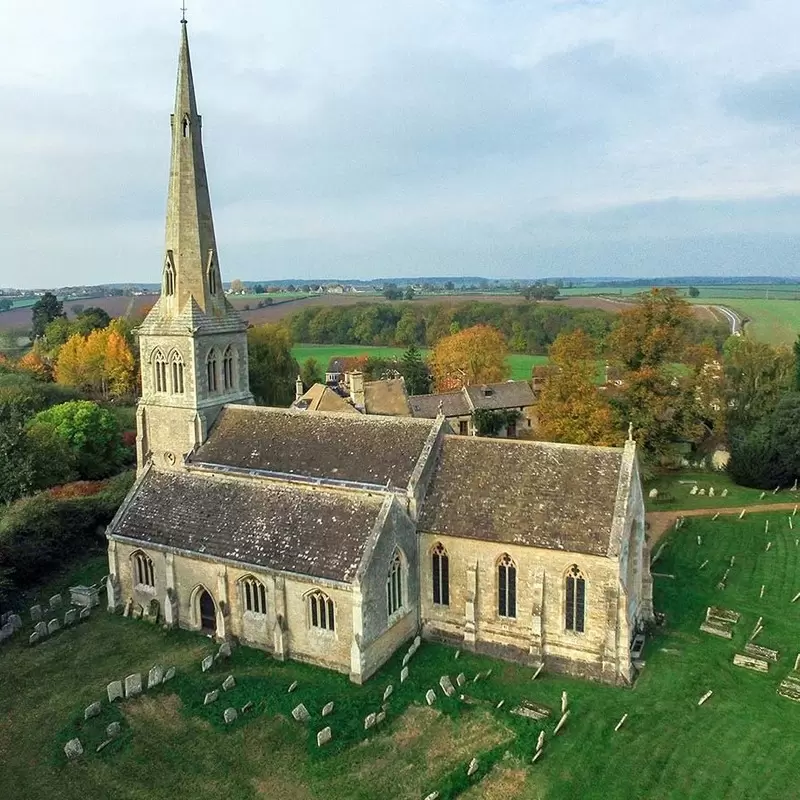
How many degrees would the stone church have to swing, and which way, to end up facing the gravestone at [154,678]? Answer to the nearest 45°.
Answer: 0° — it already faces it

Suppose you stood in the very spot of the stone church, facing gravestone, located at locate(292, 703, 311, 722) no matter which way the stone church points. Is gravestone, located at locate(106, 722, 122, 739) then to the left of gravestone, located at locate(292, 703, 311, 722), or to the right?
right

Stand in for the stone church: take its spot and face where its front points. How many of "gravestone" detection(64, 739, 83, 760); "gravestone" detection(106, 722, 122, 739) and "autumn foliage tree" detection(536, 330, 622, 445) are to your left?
2

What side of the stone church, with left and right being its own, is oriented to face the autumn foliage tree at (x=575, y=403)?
back

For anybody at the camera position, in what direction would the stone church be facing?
facing the viewer and to the left of the viewer

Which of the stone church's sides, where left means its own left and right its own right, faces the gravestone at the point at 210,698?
front

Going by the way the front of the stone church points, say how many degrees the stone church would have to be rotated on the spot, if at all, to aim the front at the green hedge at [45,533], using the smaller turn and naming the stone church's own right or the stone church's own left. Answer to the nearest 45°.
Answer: approximately 90° to the stone church's own right
